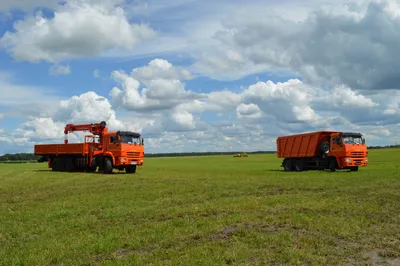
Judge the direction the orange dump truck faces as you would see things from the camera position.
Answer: facing the viewer and to the right of the viewer

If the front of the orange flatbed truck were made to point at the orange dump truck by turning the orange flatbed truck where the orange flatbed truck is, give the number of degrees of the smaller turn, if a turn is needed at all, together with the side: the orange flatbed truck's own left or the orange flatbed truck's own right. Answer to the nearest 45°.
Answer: approximately 45° to the orange flatbed truck's own left

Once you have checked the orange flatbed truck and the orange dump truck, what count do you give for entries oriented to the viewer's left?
0

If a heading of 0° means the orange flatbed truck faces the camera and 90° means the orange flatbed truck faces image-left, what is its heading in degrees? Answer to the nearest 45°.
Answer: approximately 315°

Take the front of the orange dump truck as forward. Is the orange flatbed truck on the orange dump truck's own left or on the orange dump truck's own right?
on the orange dump truck's own right
